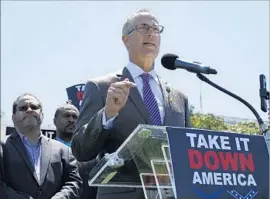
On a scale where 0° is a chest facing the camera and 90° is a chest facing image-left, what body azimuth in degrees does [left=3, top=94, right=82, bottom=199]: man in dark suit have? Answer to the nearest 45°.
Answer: approximately 0°

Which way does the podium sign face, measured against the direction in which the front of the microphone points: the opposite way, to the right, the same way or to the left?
to the left

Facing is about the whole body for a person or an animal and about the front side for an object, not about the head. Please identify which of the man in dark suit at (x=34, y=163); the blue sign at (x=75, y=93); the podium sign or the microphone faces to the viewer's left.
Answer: the microphone

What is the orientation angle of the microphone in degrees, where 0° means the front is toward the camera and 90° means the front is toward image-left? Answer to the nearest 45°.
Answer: approximately 90°

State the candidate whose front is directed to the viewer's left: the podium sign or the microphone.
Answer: the microphone
